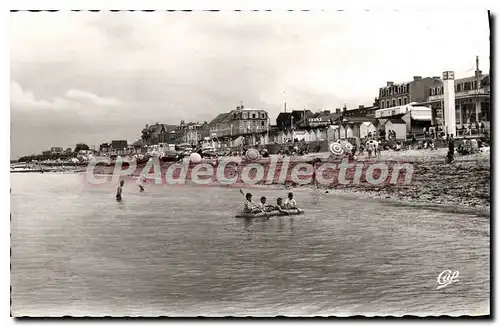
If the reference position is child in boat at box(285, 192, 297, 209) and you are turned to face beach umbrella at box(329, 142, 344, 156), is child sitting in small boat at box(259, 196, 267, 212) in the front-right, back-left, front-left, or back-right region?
back-left

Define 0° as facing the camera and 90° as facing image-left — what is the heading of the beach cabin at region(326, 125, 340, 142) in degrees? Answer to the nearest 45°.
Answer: approximately 45°

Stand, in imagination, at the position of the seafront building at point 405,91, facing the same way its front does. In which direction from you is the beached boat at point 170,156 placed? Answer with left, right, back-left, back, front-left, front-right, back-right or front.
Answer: front-right

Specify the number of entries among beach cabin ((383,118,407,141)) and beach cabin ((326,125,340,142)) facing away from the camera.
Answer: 0

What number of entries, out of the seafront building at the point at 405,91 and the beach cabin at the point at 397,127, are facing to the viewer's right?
0
